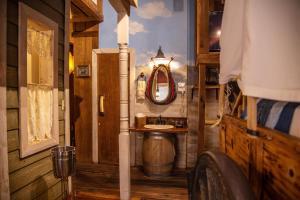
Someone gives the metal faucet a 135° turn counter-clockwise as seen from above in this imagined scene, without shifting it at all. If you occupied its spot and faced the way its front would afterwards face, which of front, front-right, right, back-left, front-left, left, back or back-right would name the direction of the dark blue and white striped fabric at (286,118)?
back-right

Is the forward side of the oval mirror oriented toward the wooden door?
no

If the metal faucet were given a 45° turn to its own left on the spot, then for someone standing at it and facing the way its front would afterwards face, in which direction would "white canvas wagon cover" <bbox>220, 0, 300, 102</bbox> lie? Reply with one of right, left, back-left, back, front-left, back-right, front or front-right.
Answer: front-right

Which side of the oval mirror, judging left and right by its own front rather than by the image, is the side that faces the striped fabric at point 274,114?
front

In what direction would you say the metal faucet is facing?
toward the camera

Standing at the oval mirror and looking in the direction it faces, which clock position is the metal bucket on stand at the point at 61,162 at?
The metal bucket on stand is roughly at 1 o'clock from the oval mirror.

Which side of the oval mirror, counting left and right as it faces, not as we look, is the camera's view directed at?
front

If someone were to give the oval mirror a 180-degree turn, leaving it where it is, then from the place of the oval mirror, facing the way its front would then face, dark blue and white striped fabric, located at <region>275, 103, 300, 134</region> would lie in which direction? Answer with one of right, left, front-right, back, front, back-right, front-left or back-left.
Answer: back

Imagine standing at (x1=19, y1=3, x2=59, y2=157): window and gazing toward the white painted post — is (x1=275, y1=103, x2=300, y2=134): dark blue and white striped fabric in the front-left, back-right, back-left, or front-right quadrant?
front-right

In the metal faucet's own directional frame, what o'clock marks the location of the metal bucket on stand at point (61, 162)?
The metal bucket on stand is roughly at 1 o'clock from the metal faucet.

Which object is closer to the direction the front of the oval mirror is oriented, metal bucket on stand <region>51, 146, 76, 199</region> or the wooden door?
the metal bucket on stand

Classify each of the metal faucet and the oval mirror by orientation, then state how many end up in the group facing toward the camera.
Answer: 2

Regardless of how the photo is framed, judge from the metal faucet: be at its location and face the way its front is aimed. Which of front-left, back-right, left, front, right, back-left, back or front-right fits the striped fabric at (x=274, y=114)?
front

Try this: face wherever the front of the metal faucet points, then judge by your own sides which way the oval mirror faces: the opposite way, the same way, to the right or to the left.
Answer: the same way

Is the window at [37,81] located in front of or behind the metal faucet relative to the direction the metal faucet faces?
in front
